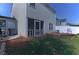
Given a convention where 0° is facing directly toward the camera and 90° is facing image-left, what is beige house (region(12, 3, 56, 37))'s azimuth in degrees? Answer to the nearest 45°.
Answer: approximately 315°
